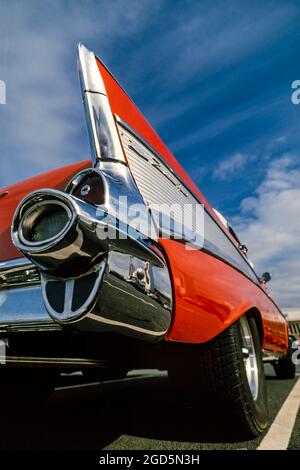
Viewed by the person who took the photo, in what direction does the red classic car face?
facing away from the viewer and to the right of the viewer
